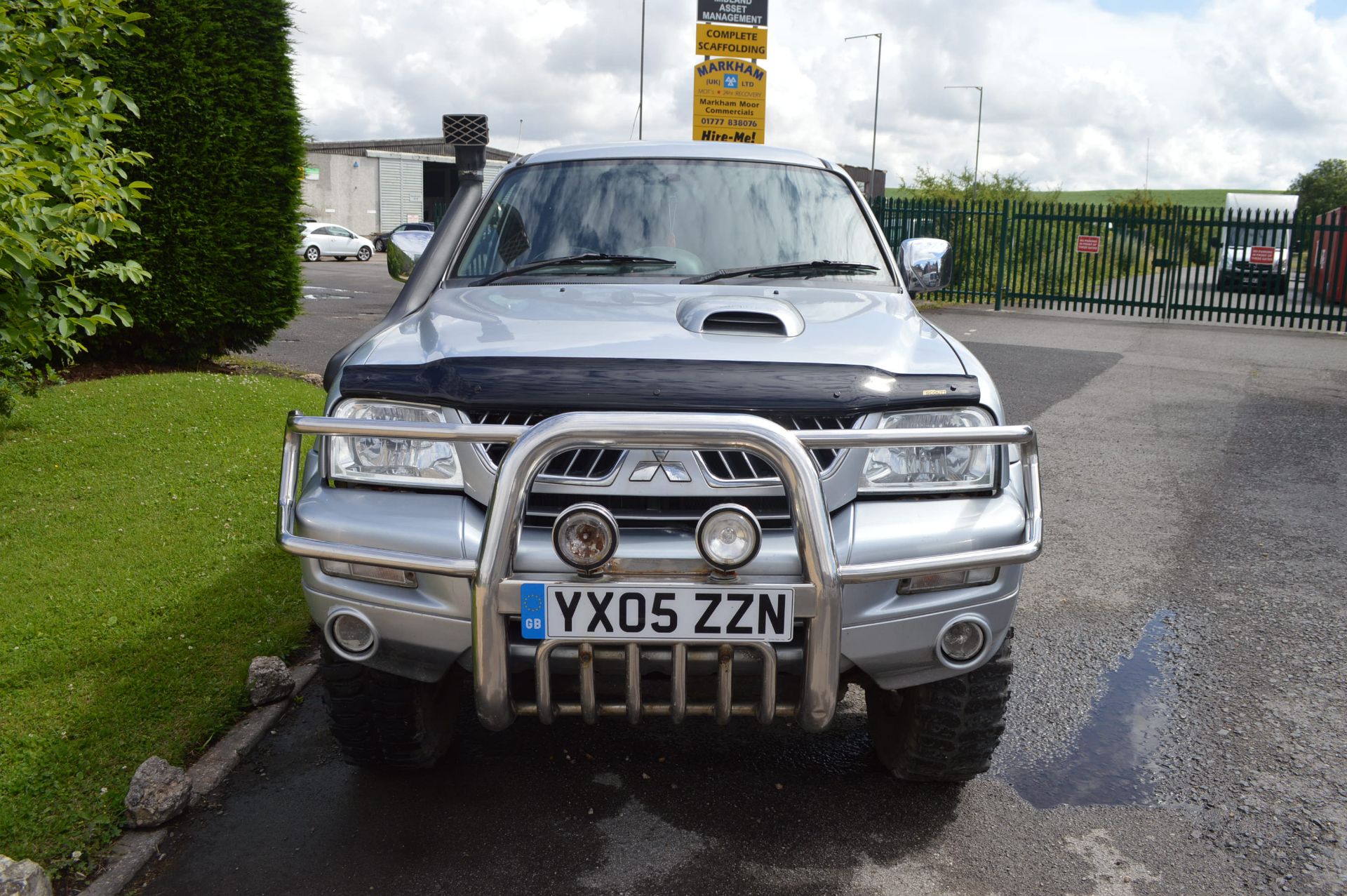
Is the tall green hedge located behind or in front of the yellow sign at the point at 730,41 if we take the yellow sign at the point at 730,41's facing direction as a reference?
in front

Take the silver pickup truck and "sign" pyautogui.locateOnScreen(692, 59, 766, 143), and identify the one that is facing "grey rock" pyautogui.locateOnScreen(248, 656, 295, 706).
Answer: the sign

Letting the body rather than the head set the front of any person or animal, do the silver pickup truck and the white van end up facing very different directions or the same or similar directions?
same or similar directions

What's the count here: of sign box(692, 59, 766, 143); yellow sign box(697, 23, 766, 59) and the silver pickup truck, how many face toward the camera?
3

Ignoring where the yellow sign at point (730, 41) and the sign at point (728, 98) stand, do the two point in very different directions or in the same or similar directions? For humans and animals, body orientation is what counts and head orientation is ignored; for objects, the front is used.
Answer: same or similar directions

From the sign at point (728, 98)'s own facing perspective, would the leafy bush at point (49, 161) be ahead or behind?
ahead

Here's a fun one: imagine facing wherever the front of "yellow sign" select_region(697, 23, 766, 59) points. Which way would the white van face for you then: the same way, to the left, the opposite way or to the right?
the same way

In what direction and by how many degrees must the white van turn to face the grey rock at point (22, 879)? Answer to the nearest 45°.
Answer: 0° — it already faces it

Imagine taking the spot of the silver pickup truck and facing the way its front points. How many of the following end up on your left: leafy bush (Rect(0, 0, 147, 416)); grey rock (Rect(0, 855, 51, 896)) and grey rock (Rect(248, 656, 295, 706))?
0

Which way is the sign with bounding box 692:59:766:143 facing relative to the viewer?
toward the camera

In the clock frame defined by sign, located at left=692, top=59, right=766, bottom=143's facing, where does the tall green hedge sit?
The tall green hedge is roughly at 1 o'clock from the sign.

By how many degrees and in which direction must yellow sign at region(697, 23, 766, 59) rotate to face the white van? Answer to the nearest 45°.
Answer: approximately 135° to its left

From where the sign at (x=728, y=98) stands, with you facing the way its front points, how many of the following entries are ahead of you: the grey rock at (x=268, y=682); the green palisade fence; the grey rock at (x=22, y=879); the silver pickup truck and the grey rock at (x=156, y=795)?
4

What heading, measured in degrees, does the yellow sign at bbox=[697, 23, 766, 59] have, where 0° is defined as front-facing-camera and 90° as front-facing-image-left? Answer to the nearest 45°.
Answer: approximately 0°

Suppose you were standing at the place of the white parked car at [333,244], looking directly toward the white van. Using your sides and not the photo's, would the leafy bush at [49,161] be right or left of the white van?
right

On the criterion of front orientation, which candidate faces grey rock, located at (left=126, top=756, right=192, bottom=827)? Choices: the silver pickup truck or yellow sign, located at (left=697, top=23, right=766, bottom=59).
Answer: the yellow sign

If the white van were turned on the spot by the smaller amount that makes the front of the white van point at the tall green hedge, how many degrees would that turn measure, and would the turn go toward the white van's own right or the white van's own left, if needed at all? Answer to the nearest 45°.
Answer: approximately 45° to the white van's own right

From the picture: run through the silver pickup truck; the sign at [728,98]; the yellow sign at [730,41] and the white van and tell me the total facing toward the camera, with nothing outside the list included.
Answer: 4

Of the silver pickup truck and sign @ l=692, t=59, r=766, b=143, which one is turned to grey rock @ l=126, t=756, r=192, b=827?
the sign

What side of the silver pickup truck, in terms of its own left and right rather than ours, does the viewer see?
front

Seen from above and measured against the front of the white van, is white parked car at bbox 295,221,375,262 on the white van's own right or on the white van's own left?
on the white van's own right
